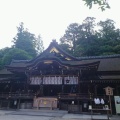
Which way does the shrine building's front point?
toward the camera

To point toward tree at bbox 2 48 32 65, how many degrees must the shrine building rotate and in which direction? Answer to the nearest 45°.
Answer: approximately 135° to its right
